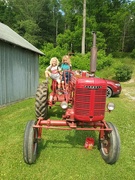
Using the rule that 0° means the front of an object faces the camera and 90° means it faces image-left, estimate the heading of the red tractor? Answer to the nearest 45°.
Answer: approximately 0°
